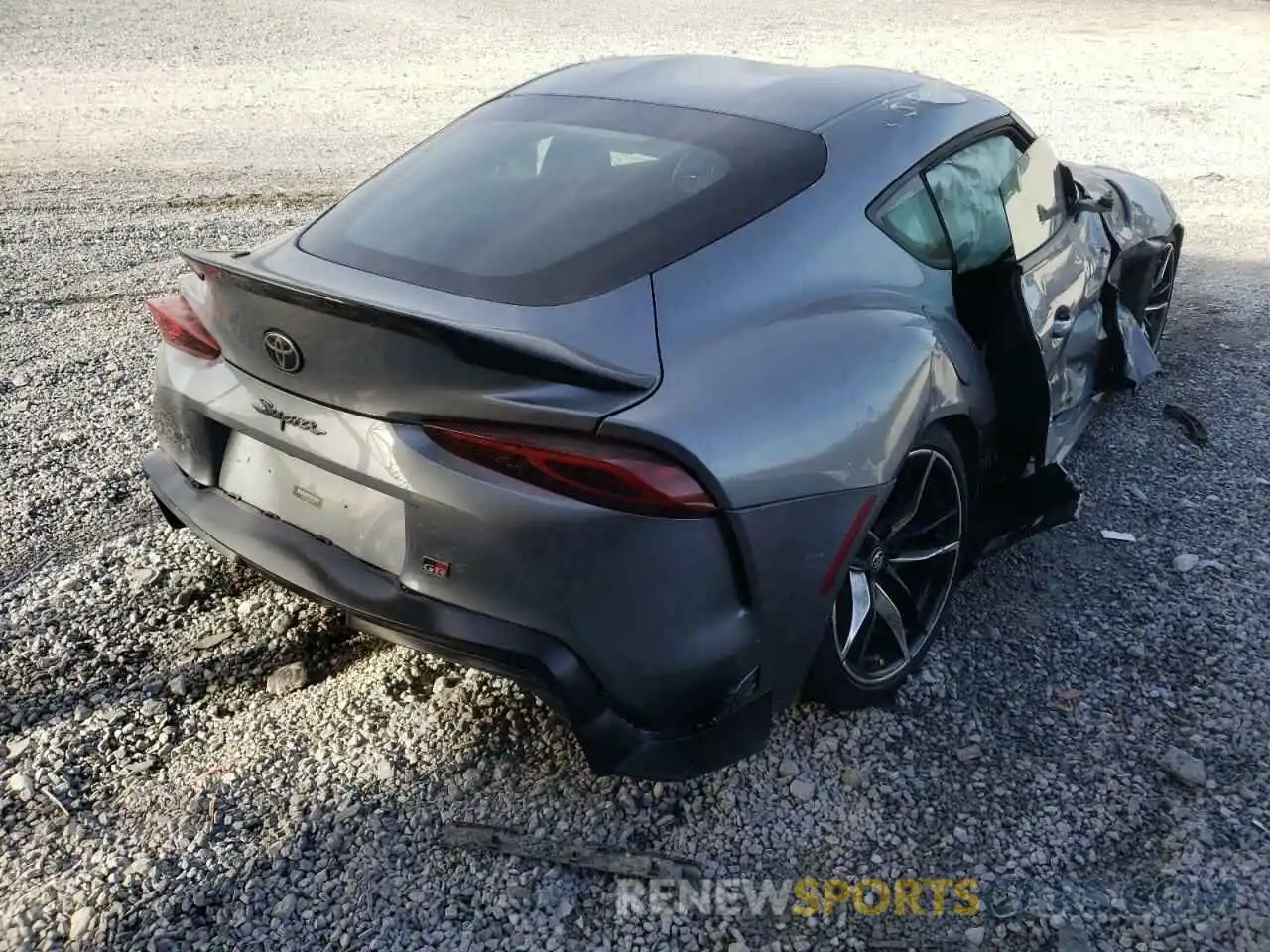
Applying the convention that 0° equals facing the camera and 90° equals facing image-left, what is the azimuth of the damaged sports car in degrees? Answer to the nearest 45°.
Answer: approximately 225°
